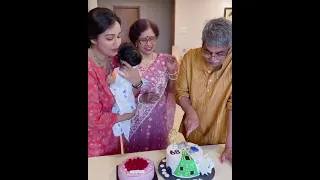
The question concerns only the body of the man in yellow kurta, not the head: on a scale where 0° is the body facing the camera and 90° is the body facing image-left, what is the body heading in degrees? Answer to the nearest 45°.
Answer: approximately 0°
